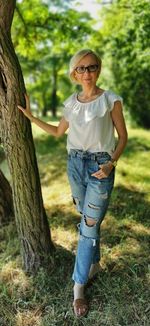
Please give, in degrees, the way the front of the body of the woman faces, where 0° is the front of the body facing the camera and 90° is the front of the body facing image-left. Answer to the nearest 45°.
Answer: approximately 0°

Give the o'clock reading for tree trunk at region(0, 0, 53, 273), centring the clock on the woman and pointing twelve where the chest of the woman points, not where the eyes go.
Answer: The tree trunk is roughly at 4 o'clock from the woman.

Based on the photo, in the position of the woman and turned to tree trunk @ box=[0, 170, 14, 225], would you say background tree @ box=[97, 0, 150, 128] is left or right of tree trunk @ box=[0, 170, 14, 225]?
right

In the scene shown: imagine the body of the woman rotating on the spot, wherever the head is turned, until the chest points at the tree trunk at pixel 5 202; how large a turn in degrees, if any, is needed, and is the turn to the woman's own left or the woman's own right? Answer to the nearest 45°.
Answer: approximately 135° to the woman's own right

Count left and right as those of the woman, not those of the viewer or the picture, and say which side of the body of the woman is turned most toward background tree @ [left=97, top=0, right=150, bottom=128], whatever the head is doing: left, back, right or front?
back
